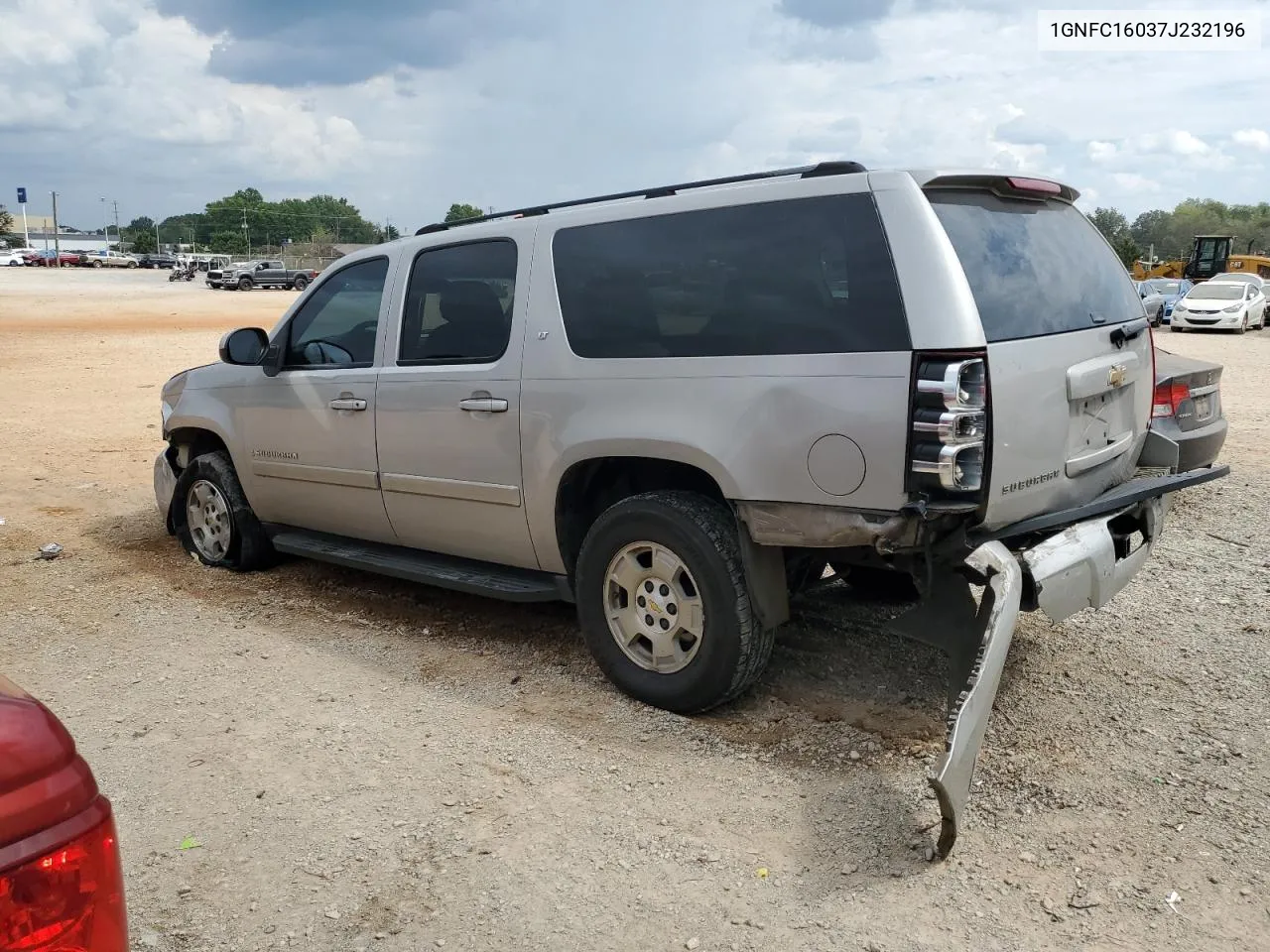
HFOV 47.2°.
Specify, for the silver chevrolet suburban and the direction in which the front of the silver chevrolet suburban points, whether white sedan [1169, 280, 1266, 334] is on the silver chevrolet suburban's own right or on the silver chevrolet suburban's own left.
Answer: on the silver chevrolet suburban's own right

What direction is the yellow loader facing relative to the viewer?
to the viewer's left

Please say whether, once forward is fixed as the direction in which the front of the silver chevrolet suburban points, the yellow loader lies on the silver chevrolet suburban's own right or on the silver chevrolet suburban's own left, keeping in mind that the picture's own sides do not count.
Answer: on the silver chevrolet suburban's own right

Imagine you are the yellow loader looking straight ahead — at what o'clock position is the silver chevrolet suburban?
The silver chevrolet suburban is roughly at 9 o'clock from the yellow loader.

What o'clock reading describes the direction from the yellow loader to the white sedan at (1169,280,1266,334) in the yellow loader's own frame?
The white sedan is roughly at 9 o'clock from the yellow loader.

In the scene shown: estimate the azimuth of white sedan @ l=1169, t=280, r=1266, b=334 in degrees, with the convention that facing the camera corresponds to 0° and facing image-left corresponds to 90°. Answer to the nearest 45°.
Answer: approximately 45°

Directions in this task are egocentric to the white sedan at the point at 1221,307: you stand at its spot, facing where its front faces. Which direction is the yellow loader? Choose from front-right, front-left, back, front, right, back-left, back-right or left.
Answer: back-right

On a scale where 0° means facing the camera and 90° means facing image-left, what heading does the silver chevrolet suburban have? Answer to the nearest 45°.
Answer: approximately 135°
